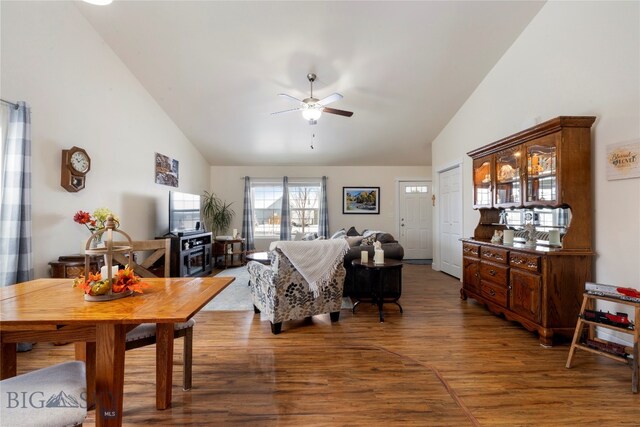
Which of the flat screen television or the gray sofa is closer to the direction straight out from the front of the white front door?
the gray sofa

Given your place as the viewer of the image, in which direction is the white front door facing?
facing the viewer

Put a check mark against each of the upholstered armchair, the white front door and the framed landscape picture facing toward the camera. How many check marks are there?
2

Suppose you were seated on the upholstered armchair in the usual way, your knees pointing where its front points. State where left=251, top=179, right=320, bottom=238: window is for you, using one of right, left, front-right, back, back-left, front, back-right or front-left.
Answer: front-right

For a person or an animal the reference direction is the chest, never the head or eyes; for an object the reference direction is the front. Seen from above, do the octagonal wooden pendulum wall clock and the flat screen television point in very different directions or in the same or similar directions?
same or similar directions

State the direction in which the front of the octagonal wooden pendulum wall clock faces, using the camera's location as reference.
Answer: facing the viewer and to the right of the viewer

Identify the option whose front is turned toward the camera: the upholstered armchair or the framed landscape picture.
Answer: the framed landscape picture

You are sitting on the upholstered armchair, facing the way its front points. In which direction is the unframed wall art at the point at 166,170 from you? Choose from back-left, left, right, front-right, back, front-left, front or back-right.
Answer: front

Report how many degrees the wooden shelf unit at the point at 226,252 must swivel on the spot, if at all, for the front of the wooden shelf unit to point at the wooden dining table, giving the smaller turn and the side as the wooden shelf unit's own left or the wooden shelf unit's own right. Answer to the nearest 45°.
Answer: approximately 45° to the wooden shelf unit's own right

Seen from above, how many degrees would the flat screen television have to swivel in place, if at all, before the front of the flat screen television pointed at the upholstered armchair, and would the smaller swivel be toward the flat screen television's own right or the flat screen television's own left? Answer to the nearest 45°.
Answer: approximately 45° to the flat screen television's own right

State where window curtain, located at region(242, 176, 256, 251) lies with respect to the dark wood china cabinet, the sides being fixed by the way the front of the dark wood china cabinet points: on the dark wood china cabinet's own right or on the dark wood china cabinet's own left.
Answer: on the dark wood china cabinet's own right

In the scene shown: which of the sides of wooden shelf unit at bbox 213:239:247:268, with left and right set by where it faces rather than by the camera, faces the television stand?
right

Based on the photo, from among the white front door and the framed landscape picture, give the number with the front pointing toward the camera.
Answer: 2

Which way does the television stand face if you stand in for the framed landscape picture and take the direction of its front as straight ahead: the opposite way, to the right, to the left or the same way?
to the left

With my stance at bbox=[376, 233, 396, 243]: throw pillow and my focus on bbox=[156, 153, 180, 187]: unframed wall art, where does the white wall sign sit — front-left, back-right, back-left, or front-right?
back-left

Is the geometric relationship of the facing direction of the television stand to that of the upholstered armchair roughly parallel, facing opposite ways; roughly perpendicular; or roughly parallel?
roughly parallel, facing opposite ways

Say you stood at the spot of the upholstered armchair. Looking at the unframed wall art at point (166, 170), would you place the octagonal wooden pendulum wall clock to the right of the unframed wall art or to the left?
left

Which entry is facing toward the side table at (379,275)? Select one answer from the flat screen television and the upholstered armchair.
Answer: the flat screen television
